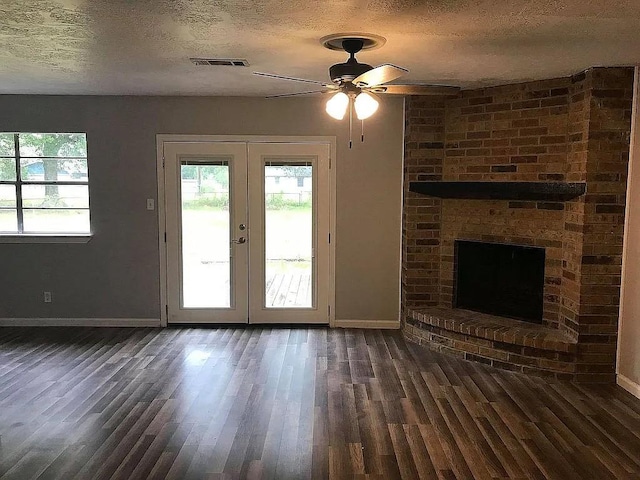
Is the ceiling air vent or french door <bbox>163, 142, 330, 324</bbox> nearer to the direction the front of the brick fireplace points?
the ceiling air vent

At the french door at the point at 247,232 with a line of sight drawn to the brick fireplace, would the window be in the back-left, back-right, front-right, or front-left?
back-right

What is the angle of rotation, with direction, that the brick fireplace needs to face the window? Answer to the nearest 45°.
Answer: approximately 45° to its right

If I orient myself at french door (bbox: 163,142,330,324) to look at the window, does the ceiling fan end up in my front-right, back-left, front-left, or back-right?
back-left

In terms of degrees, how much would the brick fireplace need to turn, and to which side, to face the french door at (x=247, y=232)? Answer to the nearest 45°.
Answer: approximately 45° to its right

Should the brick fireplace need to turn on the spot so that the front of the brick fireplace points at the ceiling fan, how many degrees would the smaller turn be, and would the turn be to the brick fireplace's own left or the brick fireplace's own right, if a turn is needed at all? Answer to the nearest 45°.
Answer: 0° — it already faces it

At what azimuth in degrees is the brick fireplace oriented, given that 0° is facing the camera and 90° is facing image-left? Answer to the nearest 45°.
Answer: approximately 45°
